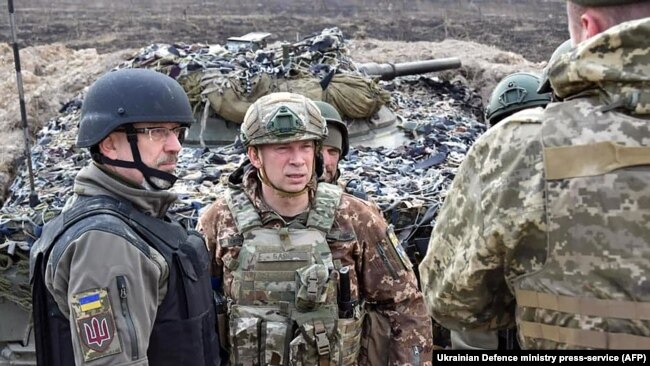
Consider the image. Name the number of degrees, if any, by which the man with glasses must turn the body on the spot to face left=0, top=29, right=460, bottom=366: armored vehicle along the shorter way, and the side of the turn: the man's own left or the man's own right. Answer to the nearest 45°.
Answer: approximately 90° to the man's own left

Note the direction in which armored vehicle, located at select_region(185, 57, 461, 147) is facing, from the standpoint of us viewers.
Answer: facing to the right of the viewer

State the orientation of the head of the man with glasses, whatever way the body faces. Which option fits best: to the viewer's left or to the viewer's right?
to the viewer's right

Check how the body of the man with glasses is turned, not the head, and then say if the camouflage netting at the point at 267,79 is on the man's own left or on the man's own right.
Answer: on the man's own left

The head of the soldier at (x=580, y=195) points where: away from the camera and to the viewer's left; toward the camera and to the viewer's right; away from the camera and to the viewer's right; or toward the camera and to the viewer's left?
away from the camera and to the viewer's left

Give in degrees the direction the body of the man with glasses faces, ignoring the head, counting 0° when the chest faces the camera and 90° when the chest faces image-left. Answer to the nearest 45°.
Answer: approximately 270°
